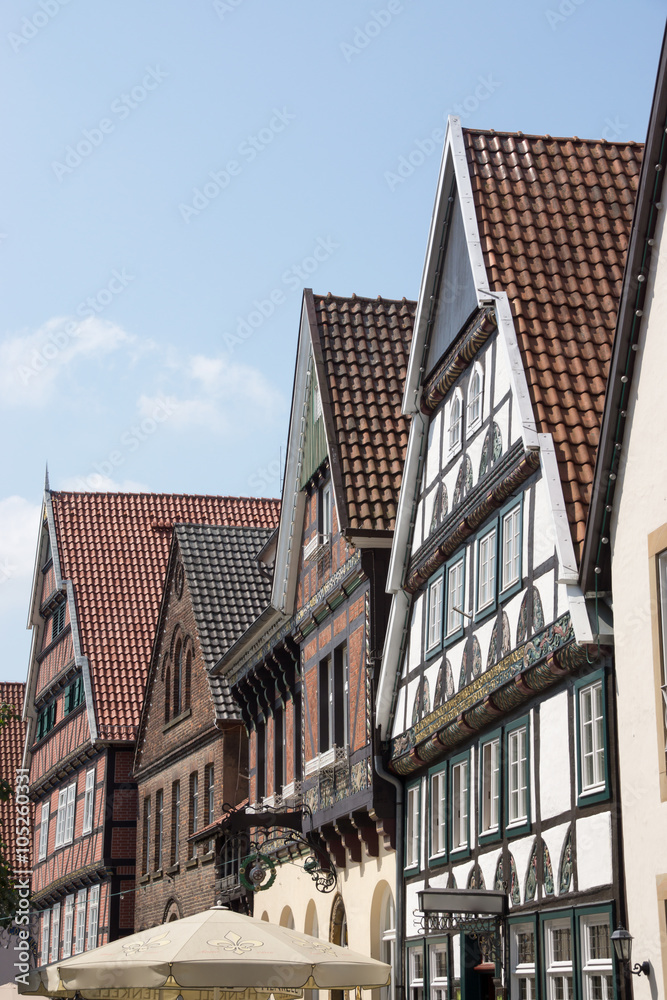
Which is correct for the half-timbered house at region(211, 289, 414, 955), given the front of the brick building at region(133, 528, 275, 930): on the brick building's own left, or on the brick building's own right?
on the brick building's own left

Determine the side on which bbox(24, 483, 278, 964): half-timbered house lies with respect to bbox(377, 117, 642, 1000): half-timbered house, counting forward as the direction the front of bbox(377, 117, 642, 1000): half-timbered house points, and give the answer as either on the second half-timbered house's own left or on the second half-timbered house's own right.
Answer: on the second half-timbered house's own right

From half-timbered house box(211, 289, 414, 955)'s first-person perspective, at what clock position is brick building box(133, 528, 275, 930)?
The brick building is roughly at 4 o'clock from the half-timbered house.

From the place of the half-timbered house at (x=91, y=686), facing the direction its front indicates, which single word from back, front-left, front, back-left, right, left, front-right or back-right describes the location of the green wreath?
front-left

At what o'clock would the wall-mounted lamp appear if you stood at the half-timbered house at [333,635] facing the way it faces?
The wall-mounted lamp is roughly at 10 o'clock from the half-timbered house.

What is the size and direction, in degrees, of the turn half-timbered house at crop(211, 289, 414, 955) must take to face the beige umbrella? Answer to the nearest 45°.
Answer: approximately 45° to its left

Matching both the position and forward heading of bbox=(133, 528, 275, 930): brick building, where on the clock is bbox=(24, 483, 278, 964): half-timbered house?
The half-timbered house is roughly at 4 o'clock from the brick building.

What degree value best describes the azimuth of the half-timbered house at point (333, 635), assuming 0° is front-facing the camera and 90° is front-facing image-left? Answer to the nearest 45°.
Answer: approximately 45°

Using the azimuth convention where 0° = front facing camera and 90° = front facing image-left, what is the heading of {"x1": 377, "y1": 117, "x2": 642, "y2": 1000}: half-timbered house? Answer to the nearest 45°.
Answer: approximately 45°

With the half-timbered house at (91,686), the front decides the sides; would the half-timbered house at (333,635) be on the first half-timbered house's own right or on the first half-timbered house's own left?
on the first half-timbered house's own left

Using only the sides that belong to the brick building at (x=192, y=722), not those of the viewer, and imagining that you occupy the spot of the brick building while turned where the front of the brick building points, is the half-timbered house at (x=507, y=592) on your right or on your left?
on your left

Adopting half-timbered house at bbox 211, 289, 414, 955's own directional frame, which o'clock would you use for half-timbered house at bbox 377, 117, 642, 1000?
half-timbered house at bbox 377, 117, 642, 1000 is roughly at 10 o'clock from half-timbered house at bbox 211, 289, 414, 955.
